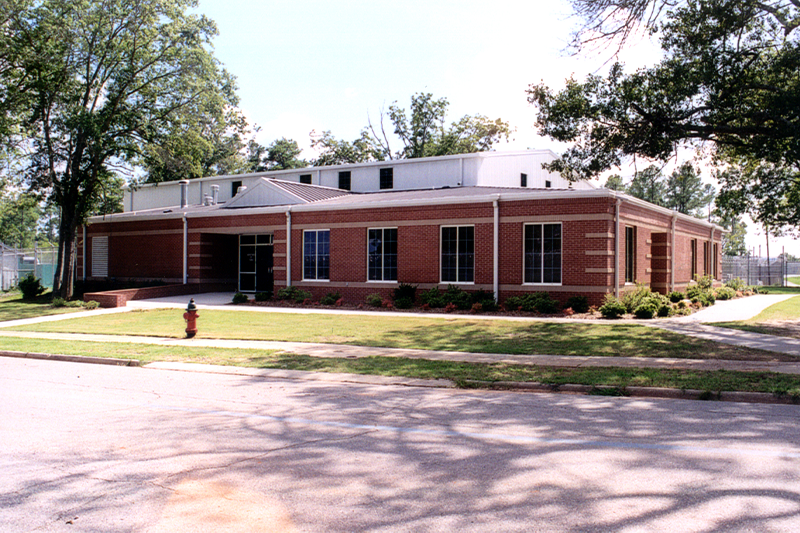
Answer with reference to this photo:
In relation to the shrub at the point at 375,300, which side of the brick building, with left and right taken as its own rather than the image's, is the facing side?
front

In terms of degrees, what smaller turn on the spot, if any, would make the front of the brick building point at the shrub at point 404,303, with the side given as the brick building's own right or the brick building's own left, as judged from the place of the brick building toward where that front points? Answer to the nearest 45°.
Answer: approximately 45° to the brick building's own left

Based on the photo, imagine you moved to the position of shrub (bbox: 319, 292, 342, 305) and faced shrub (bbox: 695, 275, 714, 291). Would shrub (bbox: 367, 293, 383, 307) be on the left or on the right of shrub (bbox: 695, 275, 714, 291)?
right

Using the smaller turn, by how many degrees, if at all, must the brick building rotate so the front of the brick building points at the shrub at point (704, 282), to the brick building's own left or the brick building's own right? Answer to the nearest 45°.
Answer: approximately 135° to the brick building's own left

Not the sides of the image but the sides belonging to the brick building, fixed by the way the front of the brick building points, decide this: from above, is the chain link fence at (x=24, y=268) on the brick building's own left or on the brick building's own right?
on the brick building's own right

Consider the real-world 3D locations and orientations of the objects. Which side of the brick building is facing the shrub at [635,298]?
left

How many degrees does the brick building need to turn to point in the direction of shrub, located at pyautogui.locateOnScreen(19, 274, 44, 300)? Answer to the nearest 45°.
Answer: approximately 45° to its right

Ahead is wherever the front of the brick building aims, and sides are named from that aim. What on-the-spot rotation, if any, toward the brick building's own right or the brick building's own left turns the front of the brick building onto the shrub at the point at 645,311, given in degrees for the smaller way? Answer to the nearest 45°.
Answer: approximately 90° to the brick building's own left

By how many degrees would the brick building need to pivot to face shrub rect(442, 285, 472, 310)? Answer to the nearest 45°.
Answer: approximately 45° to its left

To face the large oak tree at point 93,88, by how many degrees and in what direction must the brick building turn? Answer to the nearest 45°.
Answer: approximately 45° to its right

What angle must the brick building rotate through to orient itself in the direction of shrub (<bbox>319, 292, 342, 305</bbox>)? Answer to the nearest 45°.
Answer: approximately 45° to its right

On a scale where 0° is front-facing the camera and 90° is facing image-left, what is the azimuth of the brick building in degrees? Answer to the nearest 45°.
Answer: approximately 45°

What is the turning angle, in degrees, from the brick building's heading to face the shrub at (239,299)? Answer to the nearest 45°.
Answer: approximately 45° to its right

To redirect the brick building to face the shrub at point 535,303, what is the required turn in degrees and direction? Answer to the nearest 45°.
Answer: approximately 90° to its left

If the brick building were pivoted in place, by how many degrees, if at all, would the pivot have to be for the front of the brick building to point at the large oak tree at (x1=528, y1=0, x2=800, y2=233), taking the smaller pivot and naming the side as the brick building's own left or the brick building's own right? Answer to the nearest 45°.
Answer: approximately 90° to the brick building's own left
